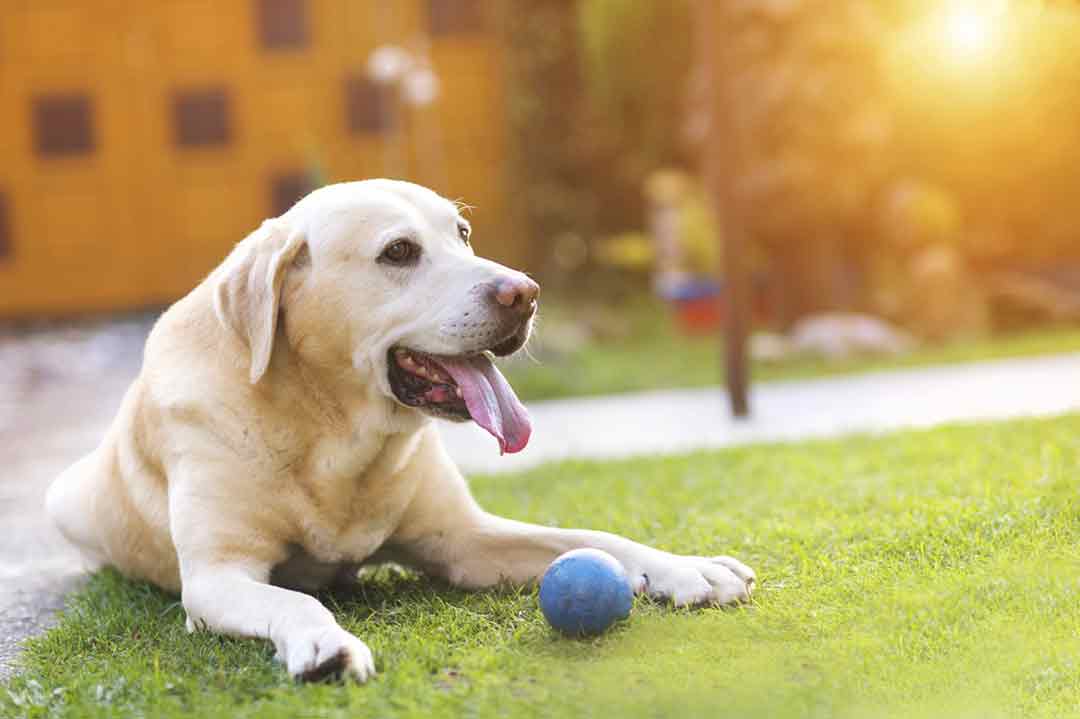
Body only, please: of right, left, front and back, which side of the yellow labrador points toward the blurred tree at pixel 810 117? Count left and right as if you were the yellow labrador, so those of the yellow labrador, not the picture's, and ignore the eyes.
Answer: left

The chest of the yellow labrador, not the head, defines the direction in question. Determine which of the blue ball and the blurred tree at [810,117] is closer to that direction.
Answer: the blue ball

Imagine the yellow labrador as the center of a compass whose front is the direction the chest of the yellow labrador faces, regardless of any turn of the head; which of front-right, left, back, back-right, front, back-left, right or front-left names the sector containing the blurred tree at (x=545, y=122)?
back-left

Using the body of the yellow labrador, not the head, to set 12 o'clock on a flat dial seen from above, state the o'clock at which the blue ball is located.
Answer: The blue ball is roughly at 12 o'clock from the yellow labrador.

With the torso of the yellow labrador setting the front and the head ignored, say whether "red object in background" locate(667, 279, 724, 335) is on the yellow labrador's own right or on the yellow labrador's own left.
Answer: on the yellow labrador's own left

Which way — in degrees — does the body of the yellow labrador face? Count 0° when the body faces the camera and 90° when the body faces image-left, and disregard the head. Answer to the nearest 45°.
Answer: approximately 315°
